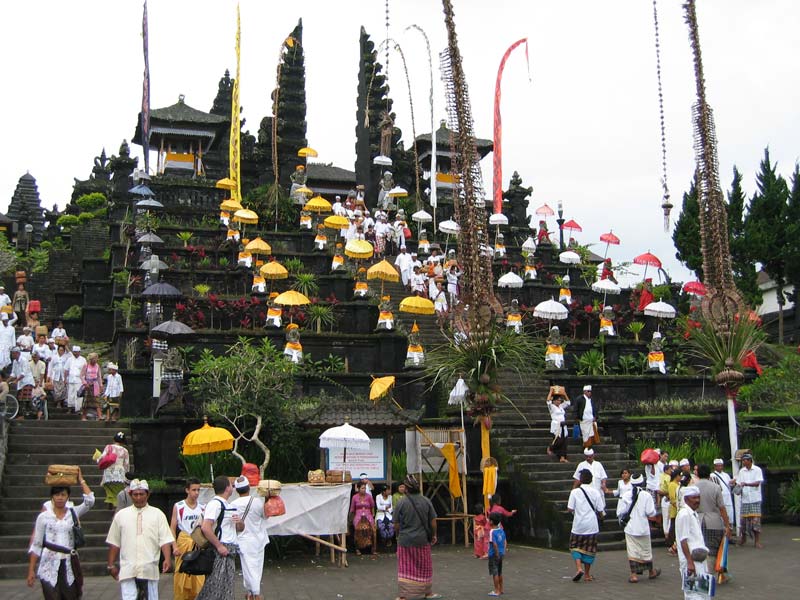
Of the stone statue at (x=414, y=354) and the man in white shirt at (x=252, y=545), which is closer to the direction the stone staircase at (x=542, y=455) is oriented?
the man in white shirt

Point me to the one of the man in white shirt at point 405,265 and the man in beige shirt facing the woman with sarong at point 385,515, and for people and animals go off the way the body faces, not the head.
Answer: the man in white shirt

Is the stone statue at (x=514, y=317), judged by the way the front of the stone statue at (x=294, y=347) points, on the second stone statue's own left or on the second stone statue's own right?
on the second stone statue's own left

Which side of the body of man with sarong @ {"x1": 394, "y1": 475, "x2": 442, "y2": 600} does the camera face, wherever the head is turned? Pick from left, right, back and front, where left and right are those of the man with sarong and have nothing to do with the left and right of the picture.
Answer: back

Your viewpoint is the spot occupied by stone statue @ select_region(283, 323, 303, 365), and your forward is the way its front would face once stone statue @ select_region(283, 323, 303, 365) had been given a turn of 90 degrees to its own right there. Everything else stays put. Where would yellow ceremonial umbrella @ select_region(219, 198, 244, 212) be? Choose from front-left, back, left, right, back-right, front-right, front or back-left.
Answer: right

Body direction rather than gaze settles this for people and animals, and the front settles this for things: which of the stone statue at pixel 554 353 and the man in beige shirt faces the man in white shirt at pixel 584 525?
the stone statue

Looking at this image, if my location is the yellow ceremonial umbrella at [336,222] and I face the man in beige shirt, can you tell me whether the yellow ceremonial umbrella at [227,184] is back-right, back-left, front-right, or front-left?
back-right

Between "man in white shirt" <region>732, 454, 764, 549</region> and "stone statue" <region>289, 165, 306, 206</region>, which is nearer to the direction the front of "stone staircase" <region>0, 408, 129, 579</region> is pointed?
the man in white shirt

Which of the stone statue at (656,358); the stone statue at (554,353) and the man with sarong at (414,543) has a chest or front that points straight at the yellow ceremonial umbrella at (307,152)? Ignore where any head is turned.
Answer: the man with sarong

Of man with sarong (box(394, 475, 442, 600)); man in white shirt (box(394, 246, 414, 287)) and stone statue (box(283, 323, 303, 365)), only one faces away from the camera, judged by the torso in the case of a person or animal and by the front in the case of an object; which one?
the man with sarong

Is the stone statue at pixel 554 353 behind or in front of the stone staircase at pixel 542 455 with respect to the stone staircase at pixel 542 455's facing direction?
behind
